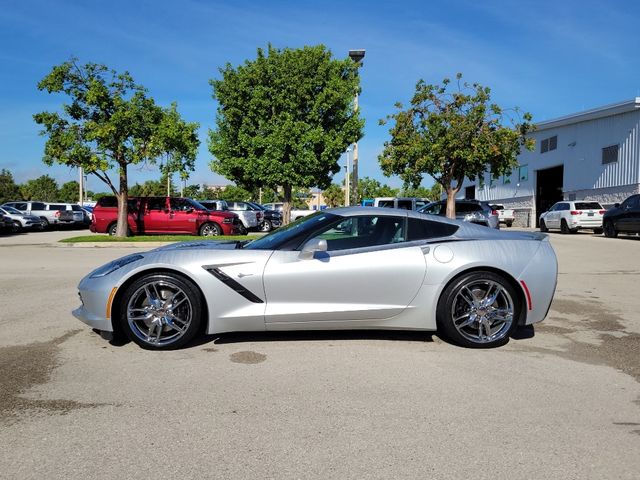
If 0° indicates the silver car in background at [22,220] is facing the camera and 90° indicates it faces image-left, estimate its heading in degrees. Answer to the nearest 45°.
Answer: approximately 315°

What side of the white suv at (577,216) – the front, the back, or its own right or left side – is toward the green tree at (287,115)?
left

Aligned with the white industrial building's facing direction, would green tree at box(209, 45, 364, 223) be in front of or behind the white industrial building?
in front

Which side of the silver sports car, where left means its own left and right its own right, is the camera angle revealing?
left

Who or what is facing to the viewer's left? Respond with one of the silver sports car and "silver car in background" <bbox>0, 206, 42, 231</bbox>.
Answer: the silver sports car

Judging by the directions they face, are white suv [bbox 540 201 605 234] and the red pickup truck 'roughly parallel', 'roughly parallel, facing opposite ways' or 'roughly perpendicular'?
roughly perpendicular

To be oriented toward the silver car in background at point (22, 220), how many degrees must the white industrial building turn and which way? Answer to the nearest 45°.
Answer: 0° — it already faces it

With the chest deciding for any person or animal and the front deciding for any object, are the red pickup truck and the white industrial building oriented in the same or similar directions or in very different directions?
very different directions

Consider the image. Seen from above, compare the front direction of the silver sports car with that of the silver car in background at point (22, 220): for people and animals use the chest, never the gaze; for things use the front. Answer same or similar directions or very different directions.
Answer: very different directions

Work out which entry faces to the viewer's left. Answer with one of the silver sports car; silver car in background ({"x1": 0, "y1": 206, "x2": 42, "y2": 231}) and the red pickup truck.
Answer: the silver sports car

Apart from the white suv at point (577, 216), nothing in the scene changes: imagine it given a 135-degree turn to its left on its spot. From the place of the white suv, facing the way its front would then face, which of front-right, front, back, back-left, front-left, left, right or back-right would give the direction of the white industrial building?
back

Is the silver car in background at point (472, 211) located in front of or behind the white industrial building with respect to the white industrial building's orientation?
in front

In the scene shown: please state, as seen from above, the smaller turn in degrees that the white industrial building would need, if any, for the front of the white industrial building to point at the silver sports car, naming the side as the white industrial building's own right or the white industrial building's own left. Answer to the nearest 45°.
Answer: approximately 45° to the white industrial building's own left

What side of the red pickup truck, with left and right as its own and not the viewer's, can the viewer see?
right

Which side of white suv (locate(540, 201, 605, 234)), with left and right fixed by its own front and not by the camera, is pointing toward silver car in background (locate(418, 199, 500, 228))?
left

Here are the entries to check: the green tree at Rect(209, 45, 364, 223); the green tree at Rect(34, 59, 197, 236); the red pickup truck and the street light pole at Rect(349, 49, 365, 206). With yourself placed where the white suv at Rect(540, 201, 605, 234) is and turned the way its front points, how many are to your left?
4

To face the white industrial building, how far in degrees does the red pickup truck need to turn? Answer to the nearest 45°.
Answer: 0° — it already faces it

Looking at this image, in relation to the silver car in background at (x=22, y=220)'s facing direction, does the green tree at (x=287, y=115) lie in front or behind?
in front

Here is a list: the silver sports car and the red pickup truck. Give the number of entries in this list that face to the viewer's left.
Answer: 1
